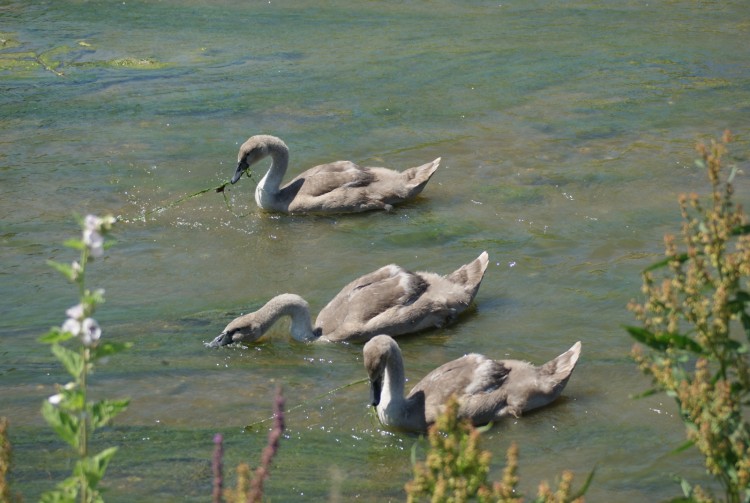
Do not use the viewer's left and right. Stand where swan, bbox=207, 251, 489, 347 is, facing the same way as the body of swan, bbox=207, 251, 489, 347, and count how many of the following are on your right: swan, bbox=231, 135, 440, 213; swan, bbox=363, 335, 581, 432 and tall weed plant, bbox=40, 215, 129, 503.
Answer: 1

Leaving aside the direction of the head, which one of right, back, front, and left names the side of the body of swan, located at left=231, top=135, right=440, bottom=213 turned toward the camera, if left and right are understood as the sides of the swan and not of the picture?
left

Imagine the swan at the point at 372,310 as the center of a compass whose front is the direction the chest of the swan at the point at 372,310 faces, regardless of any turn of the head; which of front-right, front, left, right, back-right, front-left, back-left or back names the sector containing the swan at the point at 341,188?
right

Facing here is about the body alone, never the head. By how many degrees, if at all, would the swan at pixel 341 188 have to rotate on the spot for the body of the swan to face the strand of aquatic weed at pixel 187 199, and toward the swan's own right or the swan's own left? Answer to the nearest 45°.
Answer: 0° — it already faces it

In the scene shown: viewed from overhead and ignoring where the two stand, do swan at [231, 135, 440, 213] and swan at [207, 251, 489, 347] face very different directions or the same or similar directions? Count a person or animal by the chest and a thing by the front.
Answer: same or similar directions

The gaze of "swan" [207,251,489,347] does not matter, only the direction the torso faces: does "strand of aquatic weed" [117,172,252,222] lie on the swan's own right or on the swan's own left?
on the swan's own right

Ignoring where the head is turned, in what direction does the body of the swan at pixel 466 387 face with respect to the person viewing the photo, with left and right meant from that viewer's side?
facing to the left of the viewer

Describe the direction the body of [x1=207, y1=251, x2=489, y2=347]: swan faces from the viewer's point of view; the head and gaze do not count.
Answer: to the viewer's left

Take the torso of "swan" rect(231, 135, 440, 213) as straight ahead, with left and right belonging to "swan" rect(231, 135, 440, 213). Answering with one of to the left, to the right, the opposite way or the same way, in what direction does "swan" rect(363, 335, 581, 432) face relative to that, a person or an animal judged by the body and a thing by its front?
the same way

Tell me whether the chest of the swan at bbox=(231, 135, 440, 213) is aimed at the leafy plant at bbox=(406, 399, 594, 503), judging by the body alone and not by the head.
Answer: no

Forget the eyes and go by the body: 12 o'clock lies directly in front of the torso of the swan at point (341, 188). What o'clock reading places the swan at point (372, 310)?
the swan at point (372, 310) is roughly at 9 o'clock from the swan at point (341, 188).

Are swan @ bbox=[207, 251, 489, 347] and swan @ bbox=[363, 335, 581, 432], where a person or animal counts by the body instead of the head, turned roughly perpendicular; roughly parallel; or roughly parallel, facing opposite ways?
roughly parallel

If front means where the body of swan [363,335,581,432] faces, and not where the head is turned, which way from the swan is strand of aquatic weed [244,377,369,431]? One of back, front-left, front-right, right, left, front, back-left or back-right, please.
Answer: front

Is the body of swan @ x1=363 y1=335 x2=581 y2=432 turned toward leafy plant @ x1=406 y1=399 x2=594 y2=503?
no

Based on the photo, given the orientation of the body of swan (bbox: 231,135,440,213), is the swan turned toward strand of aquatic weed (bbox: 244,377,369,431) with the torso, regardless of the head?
no

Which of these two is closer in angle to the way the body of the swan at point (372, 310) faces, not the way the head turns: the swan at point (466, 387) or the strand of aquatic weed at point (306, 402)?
the strand of aquatic weed
